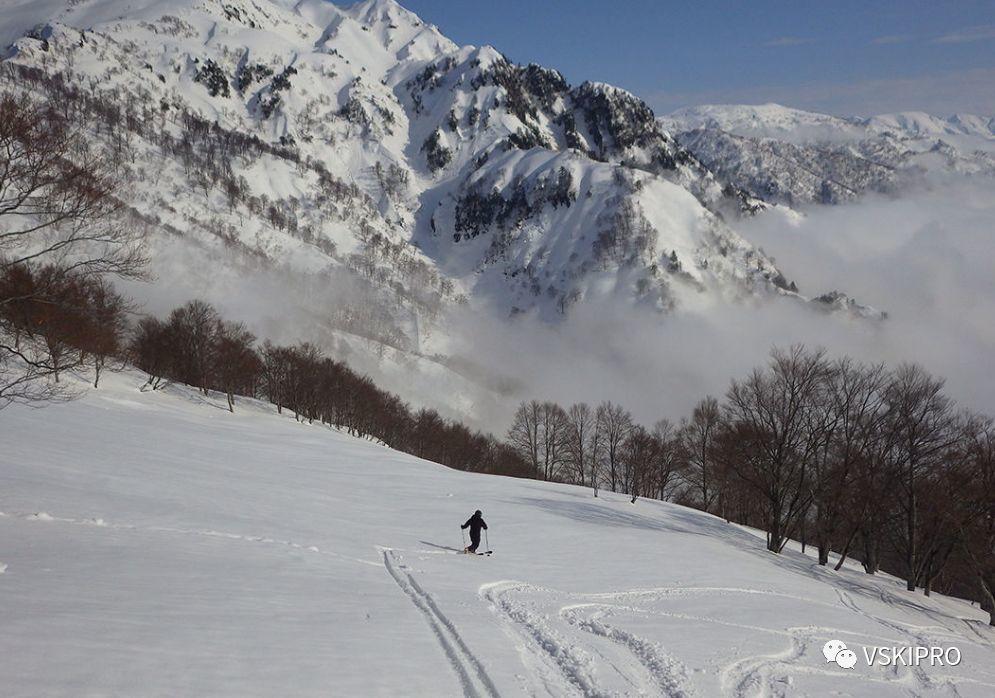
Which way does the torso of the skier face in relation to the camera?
away from the camera

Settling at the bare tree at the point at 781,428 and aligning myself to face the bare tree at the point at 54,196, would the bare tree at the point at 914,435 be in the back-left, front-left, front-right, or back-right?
back-left

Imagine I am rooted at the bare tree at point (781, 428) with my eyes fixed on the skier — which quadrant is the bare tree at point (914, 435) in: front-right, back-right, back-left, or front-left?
back-left

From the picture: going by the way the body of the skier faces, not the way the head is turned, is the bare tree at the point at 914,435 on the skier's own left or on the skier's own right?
on the skier's own right

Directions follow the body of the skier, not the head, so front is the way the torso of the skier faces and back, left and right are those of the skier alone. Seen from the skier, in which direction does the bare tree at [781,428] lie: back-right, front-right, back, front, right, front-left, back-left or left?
front-right

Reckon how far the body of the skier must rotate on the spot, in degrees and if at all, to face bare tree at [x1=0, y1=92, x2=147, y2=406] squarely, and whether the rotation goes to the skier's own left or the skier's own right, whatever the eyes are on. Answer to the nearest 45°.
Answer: approximately 135° to the skier's own left
